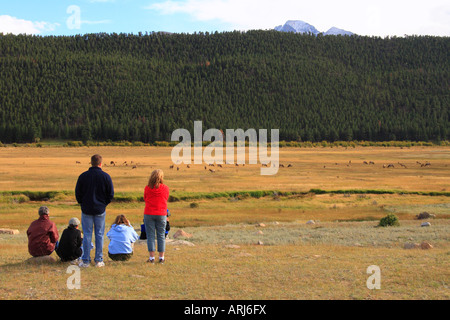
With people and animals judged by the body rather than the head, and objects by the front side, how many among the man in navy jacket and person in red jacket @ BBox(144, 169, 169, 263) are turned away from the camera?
2

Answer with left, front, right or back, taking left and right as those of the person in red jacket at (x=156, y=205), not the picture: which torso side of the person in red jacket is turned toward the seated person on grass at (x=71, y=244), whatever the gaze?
left

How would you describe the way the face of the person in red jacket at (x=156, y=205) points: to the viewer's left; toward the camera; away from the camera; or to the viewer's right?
away from the camera

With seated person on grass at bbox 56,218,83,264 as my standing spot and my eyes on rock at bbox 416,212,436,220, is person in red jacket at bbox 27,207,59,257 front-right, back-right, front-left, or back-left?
back-left

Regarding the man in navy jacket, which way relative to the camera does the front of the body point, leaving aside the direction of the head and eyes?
away from the camera

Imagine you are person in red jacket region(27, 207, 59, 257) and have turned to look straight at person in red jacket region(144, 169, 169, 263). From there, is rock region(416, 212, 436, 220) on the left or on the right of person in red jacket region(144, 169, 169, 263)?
left

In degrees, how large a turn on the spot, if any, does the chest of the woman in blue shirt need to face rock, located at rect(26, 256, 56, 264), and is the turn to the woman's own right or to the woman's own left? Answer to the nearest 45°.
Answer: approximately 90° to the woman's own left

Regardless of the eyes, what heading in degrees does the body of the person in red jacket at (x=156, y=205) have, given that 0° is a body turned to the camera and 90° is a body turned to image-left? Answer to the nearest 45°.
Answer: approximately 180°

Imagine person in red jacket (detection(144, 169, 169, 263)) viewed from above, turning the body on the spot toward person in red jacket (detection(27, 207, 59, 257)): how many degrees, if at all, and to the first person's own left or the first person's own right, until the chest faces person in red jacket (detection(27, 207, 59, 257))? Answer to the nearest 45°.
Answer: approximately 90° to the first person's own left

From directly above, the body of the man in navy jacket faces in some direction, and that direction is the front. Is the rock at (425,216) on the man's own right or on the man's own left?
on the man's own right

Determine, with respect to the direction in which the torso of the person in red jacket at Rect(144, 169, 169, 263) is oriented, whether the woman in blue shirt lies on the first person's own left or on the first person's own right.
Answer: on the first person's own left

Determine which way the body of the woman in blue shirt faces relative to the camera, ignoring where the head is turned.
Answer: away from the camera
